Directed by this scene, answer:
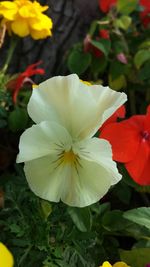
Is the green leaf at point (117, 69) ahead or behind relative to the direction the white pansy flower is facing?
behind

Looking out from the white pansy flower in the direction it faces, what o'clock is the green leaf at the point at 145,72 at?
The green leaf is roughly at 7 o'clock from the white pansy flower.

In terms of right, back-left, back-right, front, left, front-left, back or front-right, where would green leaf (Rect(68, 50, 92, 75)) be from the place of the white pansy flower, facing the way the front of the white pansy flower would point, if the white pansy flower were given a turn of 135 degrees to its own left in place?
front-left

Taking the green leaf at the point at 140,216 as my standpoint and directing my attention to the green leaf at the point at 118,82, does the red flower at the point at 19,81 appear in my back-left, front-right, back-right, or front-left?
front-left

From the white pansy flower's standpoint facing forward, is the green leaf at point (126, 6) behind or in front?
behind

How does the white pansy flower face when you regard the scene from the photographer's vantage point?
facing the viewer

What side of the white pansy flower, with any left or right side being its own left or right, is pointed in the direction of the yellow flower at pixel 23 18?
back
